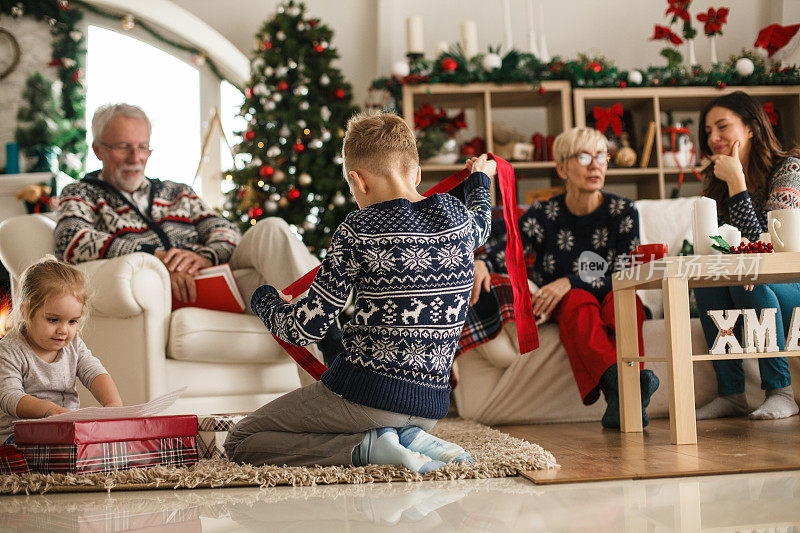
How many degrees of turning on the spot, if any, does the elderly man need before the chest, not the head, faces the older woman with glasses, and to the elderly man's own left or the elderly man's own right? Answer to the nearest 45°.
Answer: approximately 45° to the elderly man's own left

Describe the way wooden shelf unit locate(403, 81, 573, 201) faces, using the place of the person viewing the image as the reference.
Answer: facing the viewer

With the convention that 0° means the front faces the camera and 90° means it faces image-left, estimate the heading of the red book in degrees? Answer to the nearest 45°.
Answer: approximately 0°

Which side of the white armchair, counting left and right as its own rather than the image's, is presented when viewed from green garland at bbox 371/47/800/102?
left

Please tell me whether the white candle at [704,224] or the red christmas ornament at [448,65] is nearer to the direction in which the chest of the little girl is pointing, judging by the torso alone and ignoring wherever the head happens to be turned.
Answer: the white candle

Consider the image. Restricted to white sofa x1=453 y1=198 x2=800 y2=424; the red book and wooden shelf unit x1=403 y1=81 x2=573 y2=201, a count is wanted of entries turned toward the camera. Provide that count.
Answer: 3

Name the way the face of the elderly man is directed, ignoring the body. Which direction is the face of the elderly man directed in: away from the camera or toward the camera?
toward the camera

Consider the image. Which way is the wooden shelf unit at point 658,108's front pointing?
toward the camera

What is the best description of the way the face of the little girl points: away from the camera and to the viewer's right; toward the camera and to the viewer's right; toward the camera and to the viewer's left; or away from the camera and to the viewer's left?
toward the camera and to the viewer's right

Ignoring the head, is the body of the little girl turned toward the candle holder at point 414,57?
no

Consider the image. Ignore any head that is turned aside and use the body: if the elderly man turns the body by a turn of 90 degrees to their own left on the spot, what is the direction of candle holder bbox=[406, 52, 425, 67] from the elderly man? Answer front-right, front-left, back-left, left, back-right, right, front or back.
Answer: front

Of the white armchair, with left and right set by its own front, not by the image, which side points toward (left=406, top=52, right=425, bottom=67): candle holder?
left

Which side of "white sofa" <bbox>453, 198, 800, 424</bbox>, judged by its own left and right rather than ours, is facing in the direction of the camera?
front

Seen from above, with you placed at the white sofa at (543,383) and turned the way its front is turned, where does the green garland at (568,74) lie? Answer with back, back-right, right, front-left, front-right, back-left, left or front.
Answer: back

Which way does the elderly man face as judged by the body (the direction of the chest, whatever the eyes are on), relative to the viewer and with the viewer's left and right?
facing the viewer and to the right of the viewer
